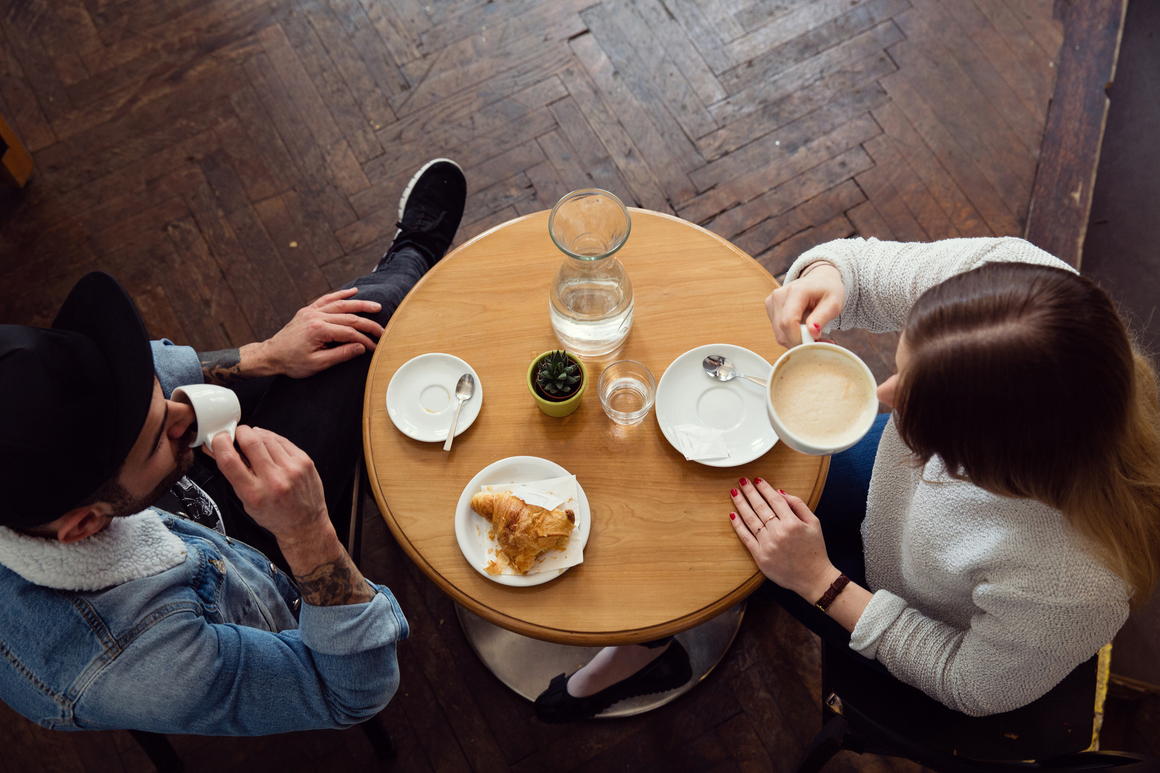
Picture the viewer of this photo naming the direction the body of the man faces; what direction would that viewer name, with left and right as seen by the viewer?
facing away from the viewer and to the right of the viewer

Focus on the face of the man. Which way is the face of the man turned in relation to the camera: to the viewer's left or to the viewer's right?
to the viewer's right

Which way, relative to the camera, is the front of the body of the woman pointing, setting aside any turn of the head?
to the viewer's left

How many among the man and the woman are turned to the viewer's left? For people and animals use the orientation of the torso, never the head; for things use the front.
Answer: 1

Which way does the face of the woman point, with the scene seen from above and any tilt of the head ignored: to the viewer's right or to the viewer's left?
to the viewer's left
